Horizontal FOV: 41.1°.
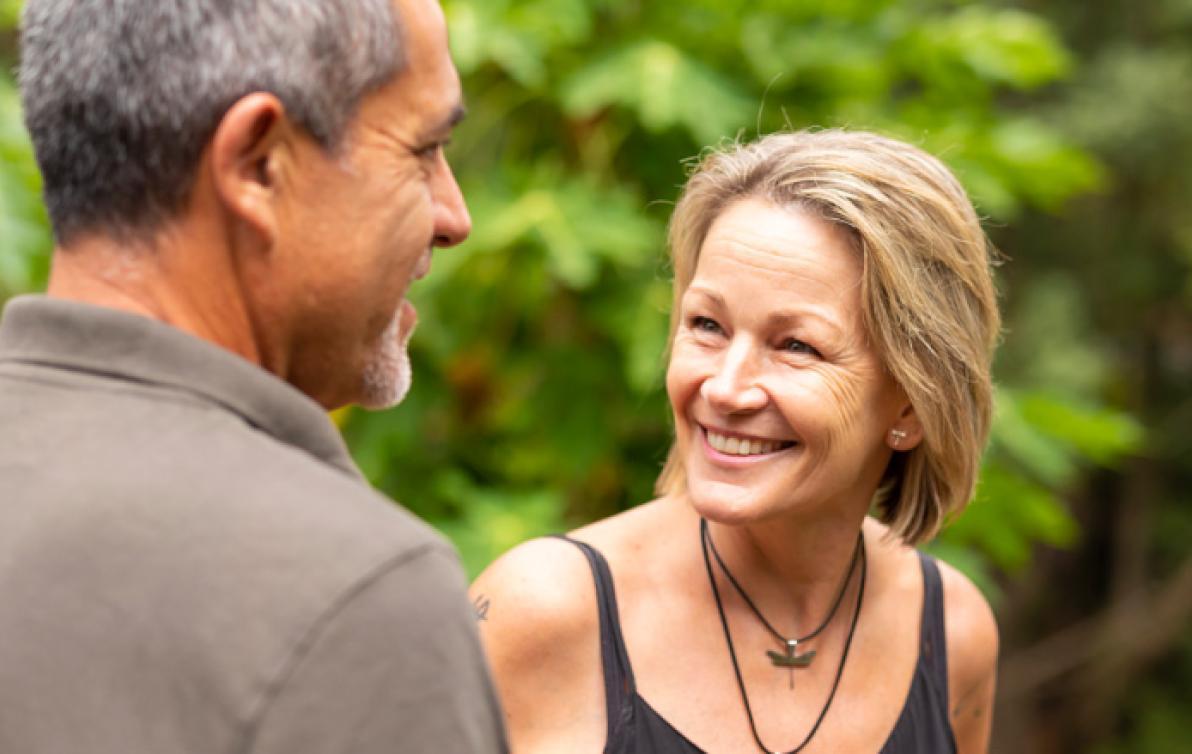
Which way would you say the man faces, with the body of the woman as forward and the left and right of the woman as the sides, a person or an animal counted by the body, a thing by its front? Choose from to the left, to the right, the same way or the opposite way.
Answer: the opposite way

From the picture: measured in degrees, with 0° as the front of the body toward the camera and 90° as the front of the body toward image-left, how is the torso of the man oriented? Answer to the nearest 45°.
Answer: approximately 225°

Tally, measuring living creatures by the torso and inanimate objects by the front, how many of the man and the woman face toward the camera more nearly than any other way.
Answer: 1

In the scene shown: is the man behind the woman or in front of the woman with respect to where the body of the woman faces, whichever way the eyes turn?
in front

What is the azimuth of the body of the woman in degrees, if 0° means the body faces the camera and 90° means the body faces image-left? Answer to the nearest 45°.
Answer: approximately 0°

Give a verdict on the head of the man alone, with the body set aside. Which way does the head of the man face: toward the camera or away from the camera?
away from the camera

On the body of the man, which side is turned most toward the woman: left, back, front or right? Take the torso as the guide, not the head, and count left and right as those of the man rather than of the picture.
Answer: front
